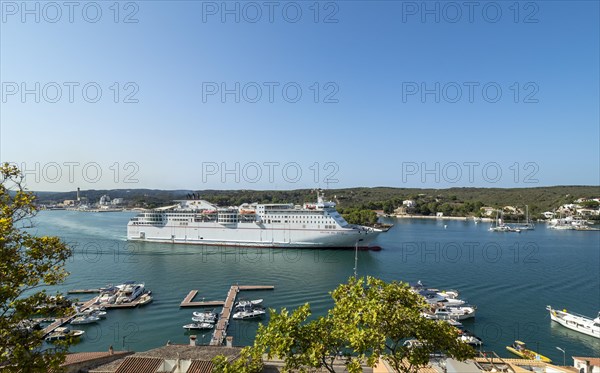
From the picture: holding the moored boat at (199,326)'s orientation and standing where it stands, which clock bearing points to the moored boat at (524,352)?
the moored boat at (524,352) is roughly at 7 o'clock from the moored boat at (199,326).

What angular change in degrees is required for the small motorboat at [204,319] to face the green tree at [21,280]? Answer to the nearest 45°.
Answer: approximately 90° to its left

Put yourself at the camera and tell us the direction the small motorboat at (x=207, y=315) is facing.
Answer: facing to the left of the viewer

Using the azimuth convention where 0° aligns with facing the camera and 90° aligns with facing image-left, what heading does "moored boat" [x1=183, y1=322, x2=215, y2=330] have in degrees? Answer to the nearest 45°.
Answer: approximately 90°

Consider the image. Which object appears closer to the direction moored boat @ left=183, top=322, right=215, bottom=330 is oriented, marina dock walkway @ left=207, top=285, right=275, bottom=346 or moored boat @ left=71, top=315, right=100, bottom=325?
the moored boat

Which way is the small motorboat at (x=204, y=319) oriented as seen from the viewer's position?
to the viewer's left

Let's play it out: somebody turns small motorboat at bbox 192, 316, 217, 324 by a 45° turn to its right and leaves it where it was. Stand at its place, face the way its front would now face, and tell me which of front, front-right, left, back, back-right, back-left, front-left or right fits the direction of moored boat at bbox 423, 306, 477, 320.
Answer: back-right

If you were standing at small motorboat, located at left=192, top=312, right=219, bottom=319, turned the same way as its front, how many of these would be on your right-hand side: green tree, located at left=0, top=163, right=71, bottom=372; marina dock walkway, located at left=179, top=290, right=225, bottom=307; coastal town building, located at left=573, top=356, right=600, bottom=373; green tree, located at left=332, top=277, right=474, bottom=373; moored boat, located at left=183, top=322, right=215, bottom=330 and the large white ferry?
2
